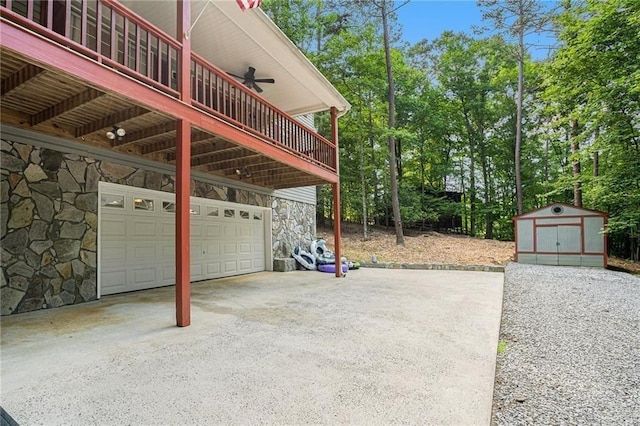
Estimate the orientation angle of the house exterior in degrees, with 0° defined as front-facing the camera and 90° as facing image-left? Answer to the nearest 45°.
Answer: approximately 315°

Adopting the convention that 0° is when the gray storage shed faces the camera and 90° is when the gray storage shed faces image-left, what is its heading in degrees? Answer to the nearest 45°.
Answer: approximately 0°

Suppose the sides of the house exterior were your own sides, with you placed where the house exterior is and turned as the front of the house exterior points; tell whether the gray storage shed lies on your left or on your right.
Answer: on your left

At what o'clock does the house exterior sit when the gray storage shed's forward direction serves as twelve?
The house exterior is roughly at 1 o'clock from the gray storage shed.

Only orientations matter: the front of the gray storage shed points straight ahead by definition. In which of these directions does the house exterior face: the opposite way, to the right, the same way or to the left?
to the left
